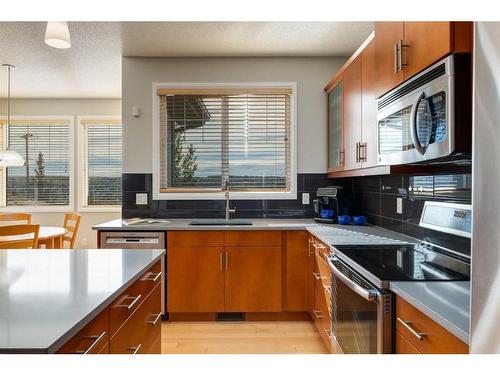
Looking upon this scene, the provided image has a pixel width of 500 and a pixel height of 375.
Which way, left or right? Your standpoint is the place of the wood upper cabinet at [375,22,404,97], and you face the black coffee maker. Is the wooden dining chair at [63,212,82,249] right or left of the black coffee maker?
left

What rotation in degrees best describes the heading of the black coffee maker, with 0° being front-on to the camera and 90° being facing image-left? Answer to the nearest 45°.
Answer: approximately 45°

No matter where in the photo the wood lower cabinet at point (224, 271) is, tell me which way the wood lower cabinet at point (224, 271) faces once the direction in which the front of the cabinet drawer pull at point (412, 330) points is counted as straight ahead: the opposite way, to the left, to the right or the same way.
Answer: to the left

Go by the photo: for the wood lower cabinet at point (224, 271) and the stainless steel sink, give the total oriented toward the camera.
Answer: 2

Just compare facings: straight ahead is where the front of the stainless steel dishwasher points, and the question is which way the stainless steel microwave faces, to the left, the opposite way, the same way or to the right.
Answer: to the right

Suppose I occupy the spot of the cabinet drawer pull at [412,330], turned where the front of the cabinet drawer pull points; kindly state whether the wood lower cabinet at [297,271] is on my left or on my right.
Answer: on my right
